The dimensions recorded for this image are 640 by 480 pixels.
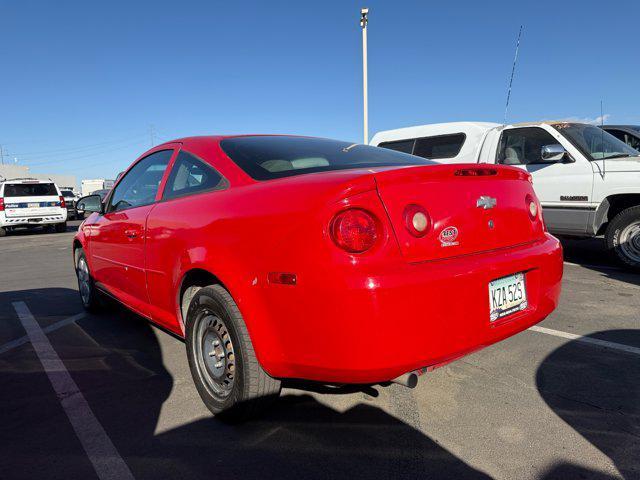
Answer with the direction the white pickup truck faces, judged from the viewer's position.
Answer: facing the viewer and to the right of the viewer

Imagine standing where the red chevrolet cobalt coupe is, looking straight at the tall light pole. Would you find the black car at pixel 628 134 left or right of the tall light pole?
right

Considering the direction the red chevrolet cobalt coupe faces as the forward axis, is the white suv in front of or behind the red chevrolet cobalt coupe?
in front

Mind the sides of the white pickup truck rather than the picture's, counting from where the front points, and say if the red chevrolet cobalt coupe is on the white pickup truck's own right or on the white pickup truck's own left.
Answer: on the white pickup truck's own right

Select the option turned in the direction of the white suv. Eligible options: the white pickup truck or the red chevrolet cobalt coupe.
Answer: the red chevrolet cobalt coupe

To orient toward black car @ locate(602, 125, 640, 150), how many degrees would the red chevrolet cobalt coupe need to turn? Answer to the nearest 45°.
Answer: approximately 90° to its right

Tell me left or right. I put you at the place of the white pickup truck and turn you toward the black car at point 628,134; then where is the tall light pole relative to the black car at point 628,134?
left

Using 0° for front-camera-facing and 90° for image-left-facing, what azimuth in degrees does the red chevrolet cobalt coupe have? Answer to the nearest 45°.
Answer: approximately 135°

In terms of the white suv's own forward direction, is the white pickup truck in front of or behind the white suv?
behind

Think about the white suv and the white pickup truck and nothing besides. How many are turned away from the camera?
1

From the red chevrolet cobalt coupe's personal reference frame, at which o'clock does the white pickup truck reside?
The white pickup truck is roughly at 3 o'clock from the red chevrolet cobalt coupe.

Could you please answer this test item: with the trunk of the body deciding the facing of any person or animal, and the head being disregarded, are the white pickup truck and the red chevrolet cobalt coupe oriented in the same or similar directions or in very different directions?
very different directions

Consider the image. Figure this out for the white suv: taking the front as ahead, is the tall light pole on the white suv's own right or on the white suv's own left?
on the white suv's own right

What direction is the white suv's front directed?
away from the camera
